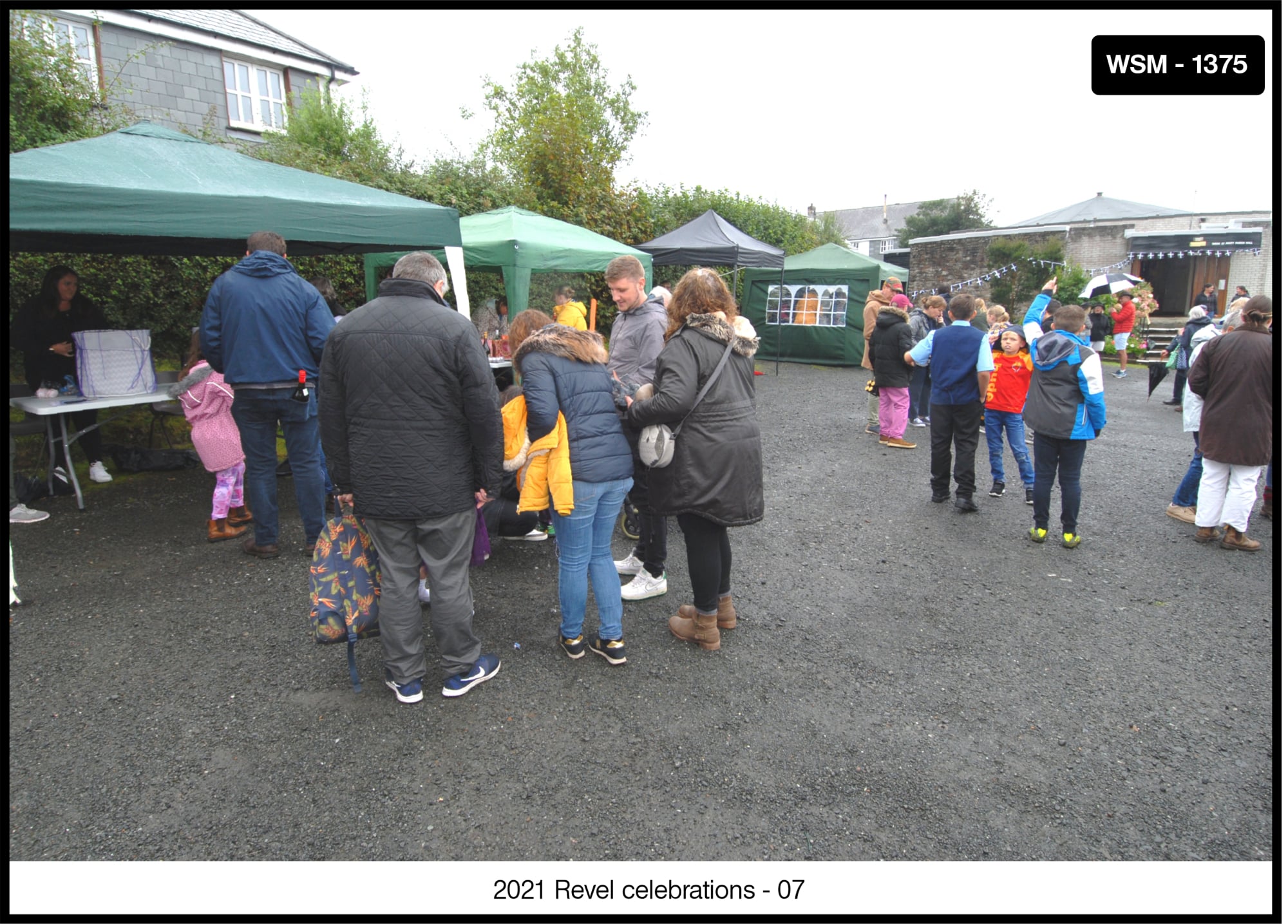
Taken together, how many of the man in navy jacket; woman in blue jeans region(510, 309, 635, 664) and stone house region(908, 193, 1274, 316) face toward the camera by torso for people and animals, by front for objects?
1

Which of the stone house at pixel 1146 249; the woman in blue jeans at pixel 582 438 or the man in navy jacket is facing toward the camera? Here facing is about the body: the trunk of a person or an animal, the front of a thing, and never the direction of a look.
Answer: the stone house

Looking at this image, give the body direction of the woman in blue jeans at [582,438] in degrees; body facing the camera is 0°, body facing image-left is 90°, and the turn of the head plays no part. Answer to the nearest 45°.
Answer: approximately 135°

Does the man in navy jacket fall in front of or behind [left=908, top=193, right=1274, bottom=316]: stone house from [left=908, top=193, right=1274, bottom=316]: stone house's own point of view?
in front

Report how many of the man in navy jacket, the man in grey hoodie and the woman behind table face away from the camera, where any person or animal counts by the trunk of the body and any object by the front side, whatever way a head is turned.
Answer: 1

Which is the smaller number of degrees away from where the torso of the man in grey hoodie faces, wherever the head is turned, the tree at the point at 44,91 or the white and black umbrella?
the tree

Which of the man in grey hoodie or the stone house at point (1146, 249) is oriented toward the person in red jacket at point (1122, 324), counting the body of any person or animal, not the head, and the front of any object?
the stone house

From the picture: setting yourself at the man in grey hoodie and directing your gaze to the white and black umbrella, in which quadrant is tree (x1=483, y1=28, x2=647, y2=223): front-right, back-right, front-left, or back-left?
front-left

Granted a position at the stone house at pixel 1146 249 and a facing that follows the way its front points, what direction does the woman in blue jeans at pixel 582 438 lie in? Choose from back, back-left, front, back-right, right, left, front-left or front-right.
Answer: front

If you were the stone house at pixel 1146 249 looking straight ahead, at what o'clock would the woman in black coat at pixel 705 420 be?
The woman in black coat is roughly at 12 o'clock from the stone house.

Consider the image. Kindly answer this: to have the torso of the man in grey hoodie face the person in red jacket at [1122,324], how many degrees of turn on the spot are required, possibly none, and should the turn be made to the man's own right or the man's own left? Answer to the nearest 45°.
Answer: approximately 180°

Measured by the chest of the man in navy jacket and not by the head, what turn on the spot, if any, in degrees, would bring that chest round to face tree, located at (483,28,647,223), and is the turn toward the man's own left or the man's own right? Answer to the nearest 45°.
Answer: approximately 45° to the man's own right

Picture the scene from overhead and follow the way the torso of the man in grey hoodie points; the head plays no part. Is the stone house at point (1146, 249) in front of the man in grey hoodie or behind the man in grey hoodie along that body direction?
behind

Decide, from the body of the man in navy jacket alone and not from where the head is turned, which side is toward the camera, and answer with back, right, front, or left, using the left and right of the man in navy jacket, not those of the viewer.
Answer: back

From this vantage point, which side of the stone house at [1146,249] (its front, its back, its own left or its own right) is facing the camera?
front

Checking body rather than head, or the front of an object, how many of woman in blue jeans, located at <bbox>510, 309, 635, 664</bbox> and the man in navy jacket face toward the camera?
0
